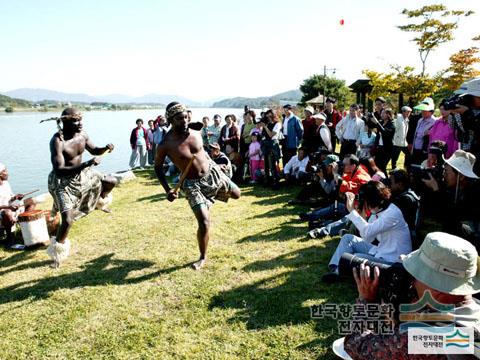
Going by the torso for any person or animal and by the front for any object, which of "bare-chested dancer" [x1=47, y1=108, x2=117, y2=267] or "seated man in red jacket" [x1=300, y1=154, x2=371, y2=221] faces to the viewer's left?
the seated man in red jacket

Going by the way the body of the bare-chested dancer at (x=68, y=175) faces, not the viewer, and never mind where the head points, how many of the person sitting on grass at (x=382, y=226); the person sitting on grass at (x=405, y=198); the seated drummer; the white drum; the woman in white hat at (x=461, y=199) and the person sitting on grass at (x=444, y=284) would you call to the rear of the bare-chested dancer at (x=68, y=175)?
2

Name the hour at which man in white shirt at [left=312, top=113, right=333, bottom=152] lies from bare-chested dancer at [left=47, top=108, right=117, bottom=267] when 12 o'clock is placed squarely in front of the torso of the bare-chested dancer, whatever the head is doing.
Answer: The man in white shirt is roughly at 10 o'clock from the bare-chested dancer.

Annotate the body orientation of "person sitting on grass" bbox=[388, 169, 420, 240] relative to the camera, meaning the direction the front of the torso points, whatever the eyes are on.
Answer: to the viewer's left

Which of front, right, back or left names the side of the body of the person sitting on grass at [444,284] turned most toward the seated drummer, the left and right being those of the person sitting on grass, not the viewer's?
front

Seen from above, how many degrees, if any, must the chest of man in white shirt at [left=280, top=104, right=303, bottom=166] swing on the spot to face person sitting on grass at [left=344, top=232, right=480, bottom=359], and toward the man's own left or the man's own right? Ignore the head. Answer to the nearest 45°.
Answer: approximately 45° to the man's own left

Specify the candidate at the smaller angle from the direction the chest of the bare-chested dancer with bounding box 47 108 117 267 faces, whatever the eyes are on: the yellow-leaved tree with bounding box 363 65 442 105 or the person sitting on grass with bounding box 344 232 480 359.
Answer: the person sitting on grass

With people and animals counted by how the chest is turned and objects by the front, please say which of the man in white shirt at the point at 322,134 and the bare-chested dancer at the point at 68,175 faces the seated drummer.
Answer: the man in white shirt

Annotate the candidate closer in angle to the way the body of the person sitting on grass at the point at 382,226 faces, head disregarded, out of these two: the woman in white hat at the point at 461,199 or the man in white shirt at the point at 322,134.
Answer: the man in white shirt

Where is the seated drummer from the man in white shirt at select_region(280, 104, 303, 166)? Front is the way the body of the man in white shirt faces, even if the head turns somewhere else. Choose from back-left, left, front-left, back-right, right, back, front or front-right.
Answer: front

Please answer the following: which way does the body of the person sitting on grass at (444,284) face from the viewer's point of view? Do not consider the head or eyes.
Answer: to the viewer's left

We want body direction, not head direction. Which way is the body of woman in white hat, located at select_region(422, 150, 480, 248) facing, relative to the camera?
to the viewer's left

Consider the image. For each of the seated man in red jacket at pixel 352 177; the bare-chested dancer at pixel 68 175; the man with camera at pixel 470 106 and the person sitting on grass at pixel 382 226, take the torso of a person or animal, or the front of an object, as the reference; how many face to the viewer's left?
3

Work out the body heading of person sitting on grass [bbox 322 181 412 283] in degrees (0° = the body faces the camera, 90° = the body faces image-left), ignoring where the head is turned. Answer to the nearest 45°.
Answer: approximately 90°

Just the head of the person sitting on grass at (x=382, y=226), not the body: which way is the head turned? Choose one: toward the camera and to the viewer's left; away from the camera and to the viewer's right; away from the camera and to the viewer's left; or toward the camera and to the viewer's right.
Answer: away from the camera and to the viewer's left

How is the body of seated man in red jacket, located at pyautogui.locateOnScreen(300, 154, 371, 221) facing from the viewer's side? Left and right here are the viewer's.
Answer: facing to the left of the viewer

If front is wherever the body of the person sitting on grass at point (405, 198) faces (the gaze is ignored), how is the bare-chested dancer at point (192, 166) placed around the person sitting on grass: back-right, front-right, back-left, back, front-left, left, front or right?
front
